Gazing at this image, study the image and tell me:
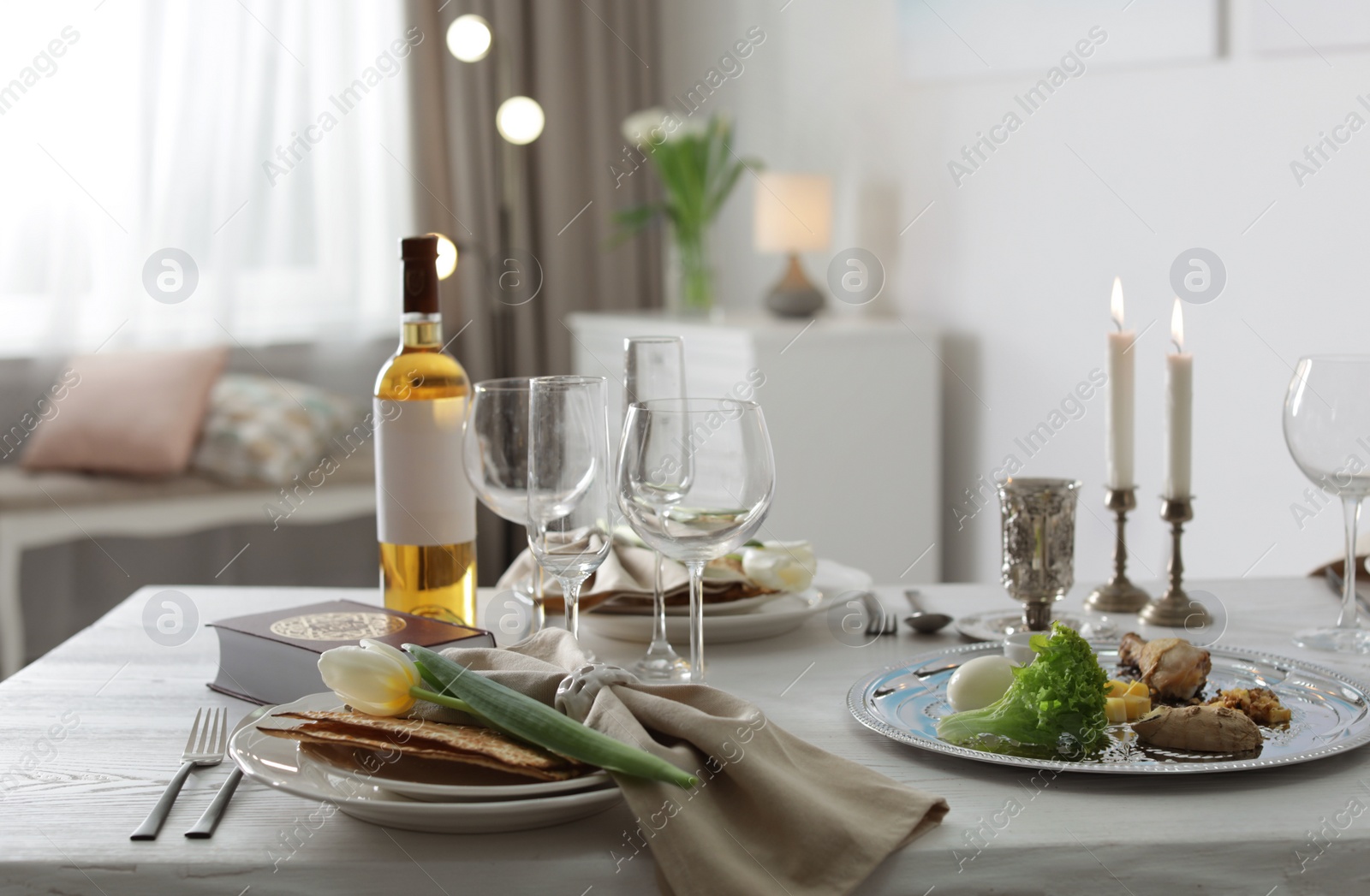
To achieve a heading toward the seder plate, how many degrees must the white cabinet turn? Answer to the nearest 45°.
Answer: approximately 45° to its left

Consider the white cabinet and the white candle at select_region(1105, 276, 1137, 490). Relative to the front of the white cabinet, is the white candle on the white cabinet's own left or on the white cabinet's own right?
on the white cabinet's own left

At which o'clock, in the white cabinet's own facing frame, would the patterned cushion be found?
The patterned cushion is roughly at 2 o'clock from the white cabinet.

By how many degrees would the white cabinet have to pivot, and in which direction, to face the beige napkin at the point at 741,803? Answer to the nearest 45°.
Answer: approximately 45° to its left

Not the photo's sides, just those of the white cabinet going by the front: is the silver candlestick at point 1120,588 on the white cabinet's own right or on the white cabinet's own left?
on the white cabinet's own left

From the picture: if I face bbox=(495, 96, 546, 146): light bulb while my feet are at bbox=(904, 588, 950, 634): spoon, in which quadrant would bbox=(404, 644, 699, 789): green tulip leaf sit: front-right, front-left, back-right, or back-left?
back-left

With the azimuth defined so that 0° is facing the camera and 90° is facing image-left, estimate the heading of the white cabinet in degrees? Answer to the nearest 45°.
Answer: approximately 45°

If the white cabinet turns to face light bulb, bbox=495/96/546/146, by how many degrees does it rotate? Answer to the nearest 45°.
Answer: approximately 90° to its right
